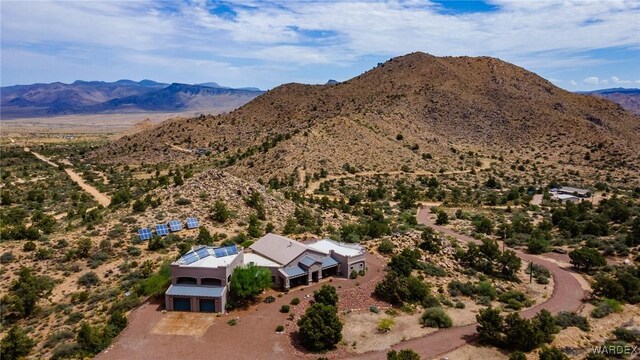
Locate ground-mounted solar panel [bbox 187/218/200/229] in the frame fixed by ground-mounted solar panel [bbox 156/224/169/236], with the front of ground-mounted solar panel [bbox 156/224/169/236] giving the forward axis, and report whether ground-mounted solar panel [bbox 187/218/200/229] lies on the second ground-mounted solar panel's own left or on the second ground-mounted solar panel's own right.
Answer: on the second ground-mounted solar panel's own left

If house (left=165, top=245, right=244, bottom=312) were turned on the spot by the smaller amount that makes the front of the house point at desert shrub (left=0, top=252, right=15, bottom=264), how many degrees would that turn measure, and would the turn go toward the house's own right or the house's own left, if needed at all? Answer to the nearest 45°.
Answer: approximately 135° to the house's own right

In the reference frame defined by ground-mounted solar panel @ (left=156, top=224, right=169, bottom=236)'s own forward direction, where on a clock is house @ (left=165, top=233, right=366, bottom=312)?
The house is roughly at 11 o'clock from the ground-mounted solar panel.

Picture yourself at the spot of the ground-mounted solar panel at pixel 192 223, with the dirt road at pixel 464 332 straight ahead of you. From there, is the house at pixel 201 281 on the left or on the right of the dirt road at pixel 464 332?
right

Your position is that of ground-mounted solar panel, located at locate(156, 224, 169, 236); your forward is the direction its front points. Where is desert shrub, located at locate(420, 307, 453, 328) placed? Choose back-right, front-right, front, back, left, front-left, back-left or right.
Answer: front-left

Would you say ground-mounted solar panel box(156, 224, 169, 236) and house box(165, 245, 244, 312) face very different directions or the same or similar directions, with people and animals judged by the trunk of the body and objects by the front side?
same or similar directions

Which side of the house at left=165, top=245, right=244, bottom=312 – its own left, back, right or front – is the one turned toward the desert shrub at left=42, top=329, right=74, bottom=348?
right

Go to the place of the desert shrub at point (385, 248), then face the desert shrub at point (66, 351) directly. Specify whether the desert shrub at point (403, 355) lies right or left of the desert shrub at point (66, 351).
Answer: left

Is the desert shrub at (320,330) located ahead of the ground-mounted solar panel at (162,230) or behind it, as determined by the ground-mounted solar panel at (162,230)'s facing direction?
ahead

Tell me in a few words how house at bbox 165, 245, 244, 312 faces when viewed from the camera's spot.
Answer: facing the viewer

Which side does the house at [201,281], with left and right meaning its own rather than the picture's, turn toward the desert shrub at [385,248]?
left

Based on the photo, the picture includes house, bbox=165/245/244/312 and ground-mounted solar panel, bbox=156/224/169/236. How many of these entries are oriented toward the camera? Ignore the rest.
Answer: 2

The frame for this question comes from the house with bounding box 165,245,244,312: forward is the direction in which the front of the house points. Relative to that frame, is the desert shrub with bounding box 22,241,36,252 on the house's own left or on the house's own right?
on the house's own right

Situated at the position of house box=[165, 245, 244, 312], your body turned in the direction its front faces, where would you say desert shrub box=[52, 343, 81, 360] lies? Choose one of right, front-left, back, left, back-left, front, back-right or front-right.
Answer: front-right
